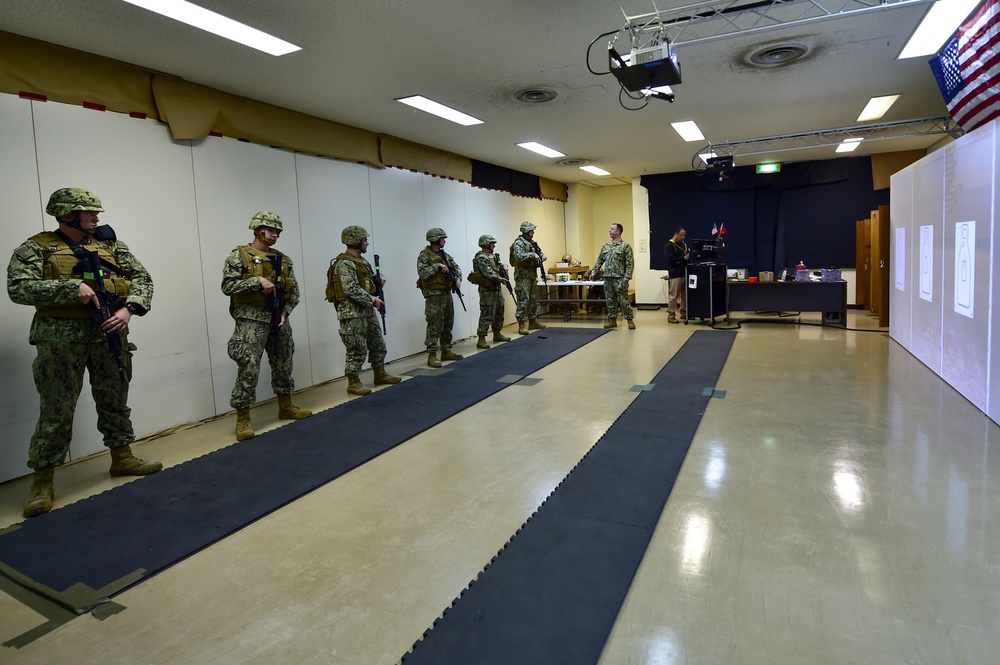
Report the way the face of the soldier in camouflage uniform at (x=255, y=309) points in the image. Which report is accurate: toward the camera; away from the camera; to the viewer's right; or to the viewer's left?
to the viewer's right

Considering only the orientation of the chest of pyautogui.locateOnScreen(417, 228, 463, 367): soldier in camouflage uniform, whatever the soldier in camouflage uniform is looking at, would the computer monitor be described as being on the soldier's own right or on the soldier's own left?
on the soldier's own left

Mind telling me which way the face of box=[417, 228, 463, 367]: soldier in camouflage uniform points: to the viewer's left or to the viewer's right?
to the viewer's right

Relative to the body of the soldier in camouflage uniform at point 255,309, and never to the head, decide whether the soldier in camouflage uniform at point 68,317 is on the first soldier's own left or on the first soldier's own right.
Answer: on the first soldier's own right

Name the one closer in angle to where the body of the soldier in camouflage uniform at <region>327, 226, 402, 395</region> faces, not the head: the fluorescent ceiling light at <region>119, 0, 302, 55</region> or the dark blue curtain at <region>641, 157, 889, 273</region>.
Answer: the dark blue curtain

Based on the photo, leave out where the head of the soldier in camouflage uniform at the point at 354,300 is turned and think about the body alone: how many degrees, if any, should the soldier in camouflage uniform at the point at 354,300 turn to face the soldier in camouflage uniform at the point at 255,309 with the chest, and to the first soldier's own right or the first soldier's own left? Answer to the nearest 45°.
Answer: approximately 135° to the first soldier's own right

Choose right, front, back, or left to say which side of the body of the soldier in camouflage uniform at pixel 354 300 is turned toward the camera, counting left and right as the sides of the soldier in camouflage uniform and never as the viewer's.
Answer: right

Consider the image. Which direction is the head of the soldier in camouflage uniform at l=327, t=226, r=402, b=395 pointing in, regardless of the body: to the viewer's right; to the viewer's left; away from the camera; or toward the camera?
to the viewer's right

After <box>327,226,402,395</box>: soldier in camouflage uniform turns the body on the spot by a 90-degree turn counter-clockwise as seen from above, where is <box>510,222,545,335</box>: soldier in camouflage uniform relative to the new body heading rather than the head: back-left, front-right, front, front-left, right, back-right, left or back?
front-right
